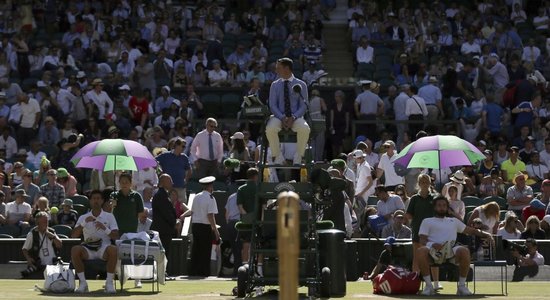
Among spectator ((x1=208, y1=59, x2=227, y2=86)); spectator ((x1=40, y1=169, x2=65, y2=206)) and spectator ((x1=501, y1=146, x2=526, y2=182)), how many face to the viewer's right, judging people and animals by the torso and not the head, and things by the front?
0

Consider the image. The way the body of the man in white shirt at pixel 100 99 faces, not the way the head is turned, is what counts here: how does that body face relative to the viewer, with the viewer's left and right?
facing the viewer and to the right of the viewer

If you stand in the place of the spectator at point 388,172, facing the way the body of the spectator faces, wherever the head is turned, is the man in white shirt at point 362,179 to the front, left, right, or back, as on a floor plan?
right

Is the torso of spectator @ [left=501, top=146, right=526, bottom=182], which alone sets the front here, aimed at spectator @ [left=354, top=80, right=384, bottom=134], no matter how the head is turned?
no

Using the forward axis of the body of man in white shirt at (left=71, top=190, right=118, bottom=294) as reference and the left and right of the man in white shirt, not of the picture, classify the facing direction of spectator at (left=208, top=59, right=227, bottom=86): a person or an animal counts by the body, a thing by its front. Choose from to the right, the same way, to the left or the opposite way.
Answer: the same way

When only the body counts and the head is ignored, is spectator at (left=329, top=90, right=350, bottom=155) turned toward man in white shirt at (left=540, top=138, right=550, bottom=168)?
no

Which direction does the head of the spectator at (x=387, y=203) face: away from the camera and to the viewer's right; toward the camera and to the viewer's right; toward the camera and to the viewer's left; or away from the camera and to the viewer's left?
toward the camera and to the viewer's left

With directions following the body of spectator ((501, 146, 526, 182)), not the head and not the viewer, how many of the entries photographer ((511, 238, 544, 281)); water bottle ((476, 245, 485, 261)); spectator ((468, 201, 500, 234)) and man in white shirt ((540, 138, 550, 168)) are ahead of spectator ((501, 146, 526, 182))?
3

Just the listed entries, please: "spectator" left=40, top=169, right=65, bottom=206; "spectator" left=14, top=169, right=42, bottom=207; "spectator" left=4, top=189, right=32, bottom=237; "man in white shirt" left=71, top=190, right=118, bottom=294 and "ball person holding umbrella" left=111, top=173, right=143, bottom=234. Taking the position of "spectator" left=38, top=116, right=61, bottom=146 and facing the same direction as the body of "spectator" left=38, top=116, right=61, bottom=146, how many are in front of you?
5

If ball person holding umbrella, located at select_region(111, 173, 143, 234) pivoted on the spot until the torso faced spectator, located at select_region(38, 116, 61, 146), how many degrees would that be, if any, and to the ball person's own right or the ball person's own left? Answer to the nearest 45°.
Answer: approximately 180°

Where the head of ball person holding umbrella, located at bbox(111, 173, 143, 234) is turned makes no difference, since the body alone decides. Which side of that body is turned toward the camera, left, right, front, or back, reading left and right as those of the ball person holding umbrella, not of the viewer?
front
